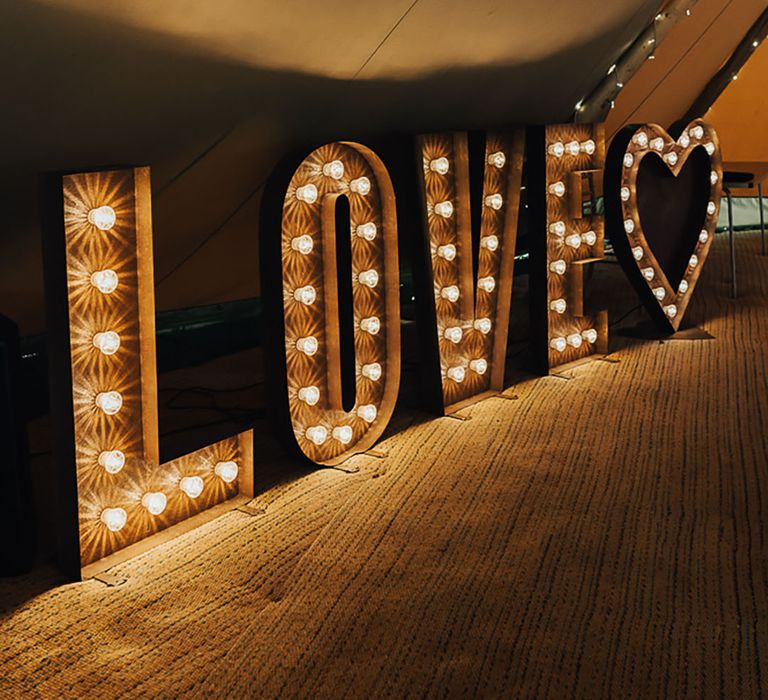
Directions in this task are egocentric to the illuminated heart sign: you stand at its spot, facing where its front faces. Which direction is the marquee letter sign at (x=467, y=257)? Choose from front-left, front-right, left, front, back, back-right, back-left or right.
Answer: right

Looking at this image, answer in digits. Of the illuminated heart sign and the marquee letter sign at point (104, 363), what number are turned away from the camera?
0

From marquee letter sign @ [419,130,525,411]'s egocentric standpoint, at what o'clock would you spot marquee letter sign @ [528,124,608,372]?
marquee letter sign @ [528,124,608,372] is roughly at 9 o'clock from marquee letter sign @ [419,130,525,411].

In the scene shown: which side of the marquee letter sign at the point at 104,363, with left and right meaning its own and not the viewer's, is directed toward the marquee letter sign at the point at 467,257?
left

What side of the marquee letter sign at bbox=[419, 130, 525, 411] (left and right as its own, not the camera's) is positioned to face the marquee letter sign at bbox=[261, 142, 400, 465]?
right

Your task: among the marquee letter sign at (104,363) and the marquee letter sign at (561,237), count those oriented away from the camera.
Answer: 0
